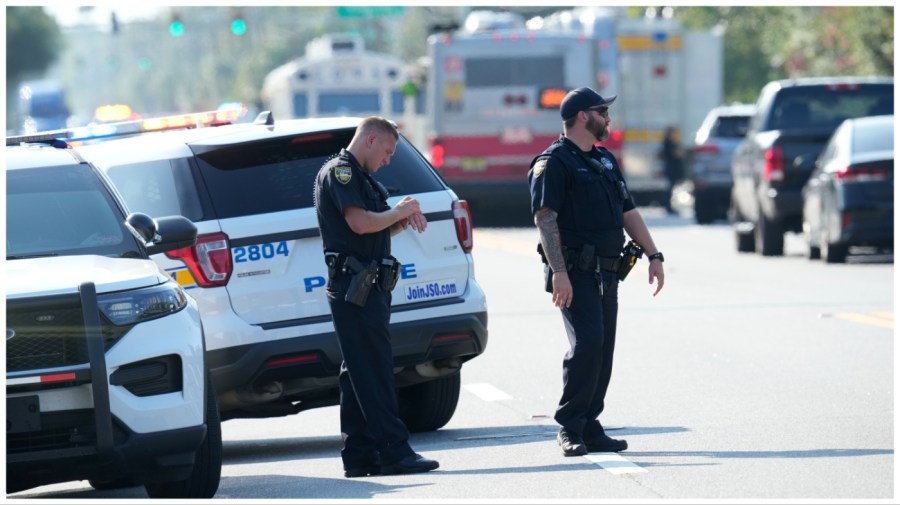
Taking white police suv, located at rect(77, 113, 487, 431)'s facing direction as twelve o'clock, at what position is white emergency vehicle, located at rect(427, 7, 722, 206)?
The white emergency vehicle is roughly at 2 o'clock from the white police suv.

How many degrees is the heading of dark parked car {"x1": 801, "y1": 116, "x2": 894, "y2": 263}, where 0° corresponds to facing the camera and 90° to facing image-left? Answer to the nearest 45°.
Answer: approximately 180°

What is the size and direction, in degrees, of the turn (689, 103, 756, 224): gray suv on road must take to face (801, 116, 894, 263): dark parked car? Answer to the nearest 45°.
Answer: approximately 180°

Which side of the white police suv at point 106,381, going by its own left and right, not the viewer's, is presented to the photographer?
front

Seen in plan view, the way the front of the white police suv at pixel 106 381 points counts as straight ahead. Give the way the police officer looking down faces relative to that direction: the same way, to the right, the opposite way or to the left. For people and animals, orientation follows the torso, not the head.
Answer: to the left

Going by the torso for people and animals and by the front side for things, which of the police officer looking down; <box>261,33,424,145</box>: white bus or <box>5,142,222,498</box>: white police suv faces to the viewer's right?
the police officer looking down

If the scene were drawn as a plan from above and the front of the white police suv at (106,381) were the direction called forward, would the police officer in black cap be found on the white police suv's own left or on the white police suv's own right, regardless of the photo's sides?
on the white police suv's own left

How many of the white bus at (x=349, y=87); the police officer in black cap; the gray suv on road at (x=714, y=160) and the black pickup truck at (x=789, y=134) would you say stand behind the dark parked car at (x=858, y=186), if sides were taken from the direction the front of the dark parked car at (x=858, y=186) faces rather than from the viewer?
1

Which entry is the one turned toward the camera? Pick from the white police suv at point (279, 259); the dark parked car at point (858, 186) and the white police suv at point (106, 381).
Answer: the white police suv at point (106, 381)

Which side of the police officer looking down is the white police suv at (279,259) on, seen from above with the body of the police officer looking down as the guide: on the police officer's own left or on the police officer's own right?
on the police officer's own left

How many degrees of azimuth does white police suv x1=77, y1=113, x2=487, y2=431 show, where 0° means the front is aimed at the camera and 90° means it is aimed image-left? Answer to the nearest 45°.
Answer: approximately 135°

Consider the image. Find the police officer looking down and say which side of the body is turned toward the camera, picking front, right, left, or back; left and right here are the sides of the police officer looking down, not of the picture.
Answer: right

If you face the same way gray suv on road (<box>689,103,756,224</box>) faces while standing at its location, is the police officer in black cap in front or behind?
behind

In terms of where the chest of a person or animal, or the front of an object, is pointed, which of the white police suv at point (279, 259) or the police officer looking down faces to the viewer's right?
the police officer looking down

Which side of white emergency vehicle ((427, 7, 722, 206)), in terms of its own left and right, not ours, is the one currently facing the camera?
back

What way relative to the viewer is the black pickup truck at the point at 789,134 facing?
away from the camera
